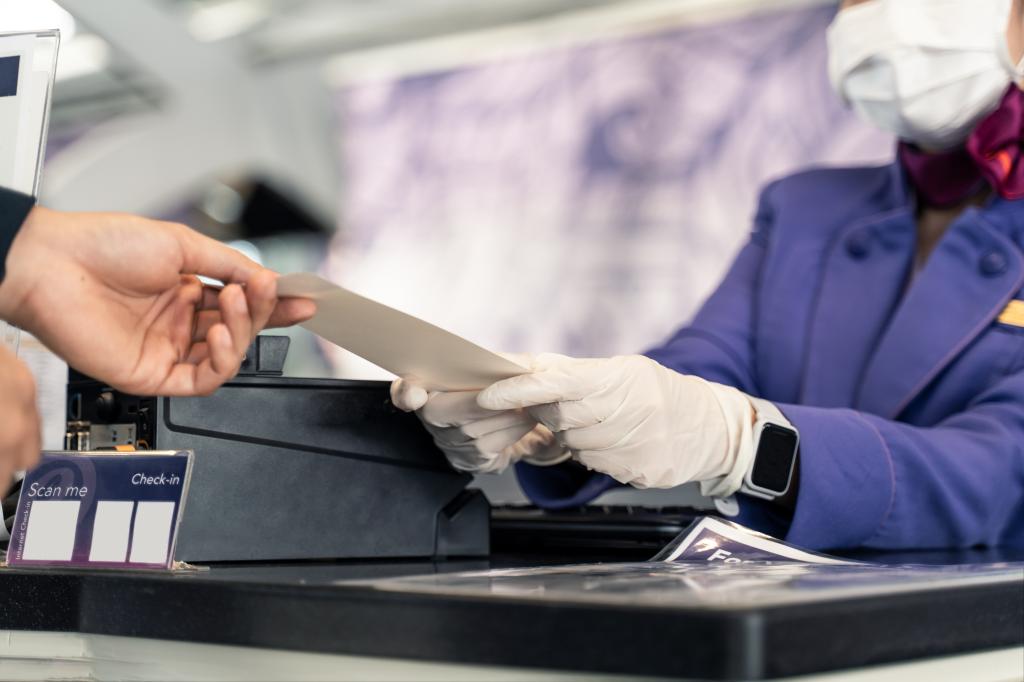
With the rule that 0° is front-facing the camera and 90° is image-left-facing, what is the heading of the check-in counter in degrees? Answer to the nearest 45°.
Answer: approximately 45°
